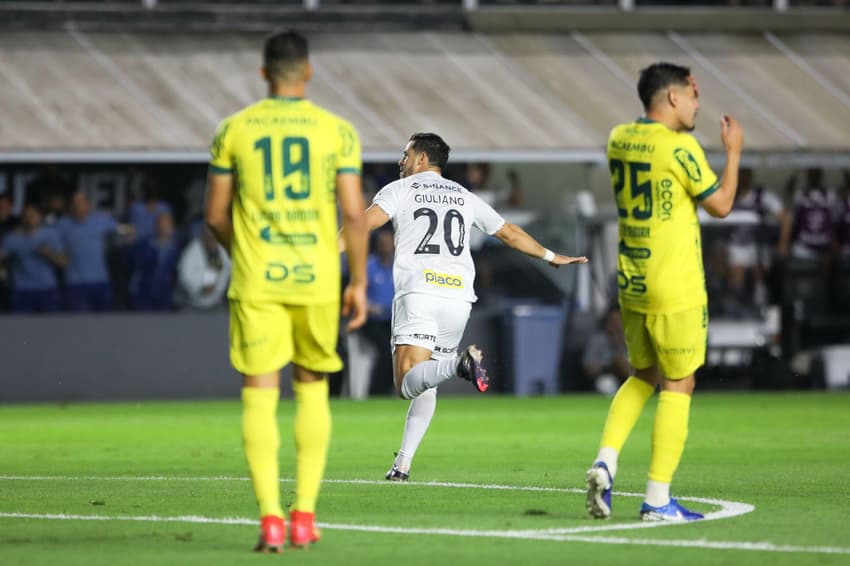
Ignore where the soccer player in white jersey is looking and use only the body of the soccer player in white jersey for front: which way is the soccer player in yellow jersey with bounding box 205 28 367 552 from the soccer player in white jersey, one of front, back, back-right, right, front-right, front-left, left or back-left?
back-left

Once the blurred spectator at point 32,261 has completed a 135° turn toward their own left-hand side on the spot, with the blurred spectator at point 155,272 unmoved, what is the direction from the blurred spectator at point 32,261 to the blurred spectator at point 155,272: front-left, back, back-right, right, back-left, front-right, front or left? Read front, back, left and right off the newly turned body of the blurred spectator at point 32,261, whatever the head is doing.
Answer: front-right

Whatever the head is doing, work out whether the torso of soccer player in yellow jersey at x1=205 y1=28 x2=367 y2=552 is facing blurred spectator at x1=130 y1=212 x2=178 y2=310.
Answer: yes

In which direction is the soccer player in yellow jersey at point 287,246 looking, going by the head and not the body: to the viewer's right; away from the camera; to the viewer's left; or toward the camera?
away from the camera

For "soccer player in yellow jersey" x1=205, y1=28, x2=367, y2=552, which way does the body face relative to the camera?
away from the camera

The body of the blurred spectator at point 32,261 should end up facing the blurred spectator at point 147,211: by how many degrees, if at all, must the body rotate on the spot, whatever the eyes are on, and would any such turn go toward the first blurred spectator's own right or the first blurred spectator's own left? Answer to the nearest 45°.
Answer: approximately 90° to the first blurred spectator's own left

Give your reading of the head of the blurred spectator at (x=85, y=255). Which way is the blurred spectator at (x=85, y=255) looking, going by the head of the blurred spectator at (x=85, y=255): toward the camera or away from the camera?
toward the camera

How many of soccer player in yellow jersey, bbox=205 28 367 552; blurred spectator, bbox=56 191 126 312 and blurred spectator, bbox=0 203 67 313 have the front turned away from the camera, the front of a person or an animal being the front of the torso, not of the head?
1

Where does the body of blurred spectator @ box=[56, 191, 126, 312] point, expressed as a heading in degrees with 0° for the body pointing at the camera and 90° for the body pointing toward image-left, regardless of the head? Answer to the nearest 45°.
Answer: approximately 0°

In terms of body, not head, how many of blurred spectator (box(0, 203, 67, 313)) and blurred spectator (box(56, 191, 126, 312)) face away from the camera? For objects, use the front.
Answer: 0

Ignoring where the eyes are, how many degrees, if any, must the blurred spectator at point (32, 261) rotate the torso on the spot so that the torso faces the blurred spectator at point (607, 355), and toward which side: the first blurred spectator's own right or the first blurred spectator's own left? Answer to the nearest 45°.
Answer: approximately 90° to the first blurred spectator's own left

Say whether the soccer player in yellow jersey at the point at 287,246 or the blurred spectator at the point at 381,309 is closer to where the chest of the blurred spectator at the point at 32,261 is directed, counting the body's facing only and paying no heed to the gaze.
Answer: the soccer player in yellow jersey

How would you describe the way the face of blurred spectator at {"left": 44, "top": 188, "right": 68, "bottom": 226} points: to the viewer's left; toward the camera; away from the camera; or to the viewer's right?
toward the camera
